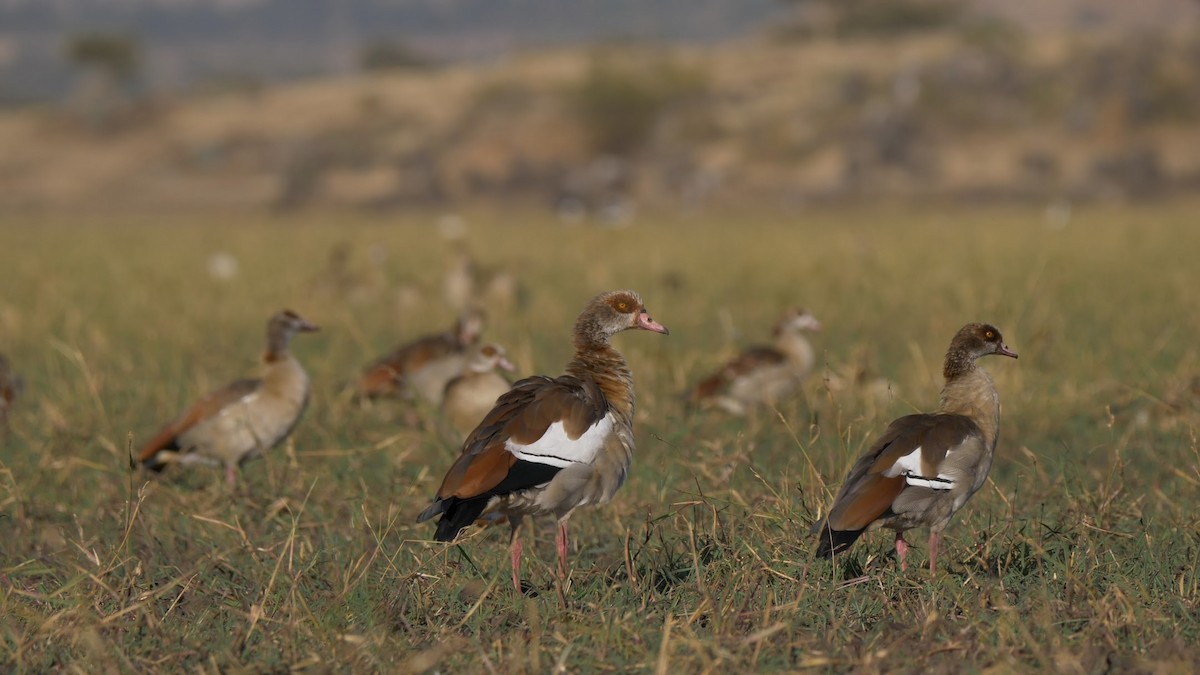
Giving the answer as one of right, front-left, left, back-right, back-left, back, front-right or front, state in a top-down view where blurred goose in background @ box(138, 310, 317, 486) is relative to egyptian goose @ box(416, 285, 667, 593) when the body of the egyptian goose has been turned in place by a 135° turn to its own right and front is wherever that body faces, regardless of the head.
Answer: right

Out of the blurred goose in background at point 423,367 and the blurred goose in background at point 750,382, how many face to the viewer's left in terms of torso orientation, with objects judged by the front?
0

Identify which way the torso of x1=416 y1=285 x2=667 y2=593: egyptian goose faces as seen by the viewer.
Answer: to the viewer's right

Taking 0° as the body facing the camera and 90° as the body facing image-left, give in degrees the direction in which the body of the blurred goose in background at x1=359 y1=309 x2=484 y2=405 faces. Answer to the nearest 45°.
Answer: approximately 270°

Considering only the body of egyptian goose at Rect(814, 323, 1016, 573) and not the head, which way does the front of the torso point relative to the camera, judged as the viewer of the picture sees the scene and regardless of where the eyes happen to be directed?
to the viewer's right

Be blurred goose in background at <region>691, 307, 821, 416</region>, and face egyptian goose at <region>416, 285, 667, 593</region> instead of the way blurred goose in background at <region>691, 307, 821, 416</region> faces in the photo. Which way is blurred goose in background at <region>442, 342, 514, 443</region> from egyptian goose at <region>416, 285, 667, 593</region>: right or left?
right

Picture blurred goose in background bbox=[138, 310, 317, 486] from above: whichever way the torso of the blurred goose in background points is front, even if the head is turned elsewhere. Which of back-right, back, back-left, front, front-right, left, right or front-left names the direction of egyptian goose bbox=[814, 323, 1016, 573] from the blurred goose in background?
front-right

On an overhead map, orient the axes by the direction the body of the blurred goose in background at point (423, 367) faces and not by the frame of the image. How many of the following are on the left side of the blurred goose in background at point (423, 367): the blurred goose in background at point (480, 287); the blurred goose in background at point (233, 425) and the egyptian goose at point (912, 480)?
1
